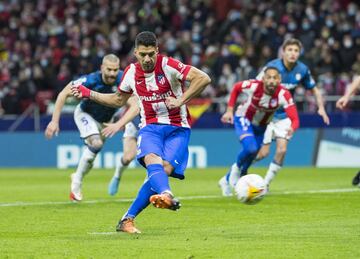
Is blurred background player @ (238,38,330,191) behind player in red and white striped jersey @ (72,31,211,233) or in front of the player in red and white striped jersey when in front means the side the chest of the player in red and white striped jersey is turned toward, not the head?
behind

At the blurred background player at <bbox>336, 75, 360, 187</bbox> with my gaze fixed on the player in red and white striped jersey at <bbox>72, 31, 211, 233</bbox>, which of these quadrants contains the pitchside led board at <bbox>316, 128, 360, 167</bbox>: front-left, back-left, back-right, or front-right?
back-right

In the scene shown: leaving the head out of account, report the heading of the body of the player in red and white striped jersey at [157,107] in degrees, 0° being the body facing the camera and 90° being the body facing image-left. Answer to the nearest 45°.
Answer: approximately 0°

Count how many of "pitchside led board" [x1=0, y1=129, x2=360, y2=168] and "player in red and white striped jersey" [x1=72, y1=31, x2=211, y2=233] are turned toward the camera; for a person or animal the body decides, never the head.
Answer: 2

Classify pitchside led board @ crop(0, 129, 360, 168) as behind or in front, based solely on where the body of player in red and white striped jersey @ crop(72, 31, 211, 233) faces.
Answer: behind

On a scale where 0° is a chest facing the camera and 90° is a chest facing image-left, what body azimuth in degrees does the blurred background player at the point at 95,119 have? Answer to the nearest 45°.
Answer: approximately 315°

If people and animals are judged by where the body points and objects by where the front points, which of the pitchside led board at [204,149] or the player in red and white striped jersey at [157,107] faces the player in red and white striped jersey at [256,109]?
the pitchside led board

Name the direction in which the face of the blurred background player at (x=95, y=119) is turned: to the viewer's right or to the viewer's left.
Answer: to the viewer's right

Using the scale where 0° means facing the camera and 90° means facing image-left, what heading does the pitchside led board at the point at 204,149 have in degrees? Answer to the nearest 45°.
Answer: approximately 0°

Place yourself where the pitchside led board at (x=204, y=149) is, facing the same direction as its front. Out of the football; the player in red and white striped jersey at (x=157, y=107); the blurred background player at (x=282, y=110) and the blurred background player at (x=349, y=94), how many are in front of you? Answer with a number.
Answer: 4

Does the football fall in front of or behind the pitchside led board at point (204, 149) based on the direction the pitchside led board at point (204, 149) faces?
in front
